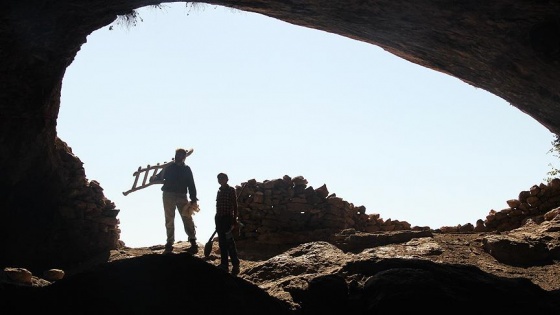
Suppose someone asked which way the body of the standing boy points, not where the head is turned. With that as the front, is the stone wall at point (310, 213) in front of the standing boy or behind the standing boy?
behind

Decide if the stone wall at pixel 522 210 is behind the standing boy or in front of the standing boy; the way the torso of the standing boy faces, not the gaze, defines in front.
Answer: behind

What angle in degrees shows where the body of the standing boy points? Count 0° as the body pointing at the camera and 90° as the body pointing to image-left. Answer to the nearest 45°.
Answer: approximately 45°
